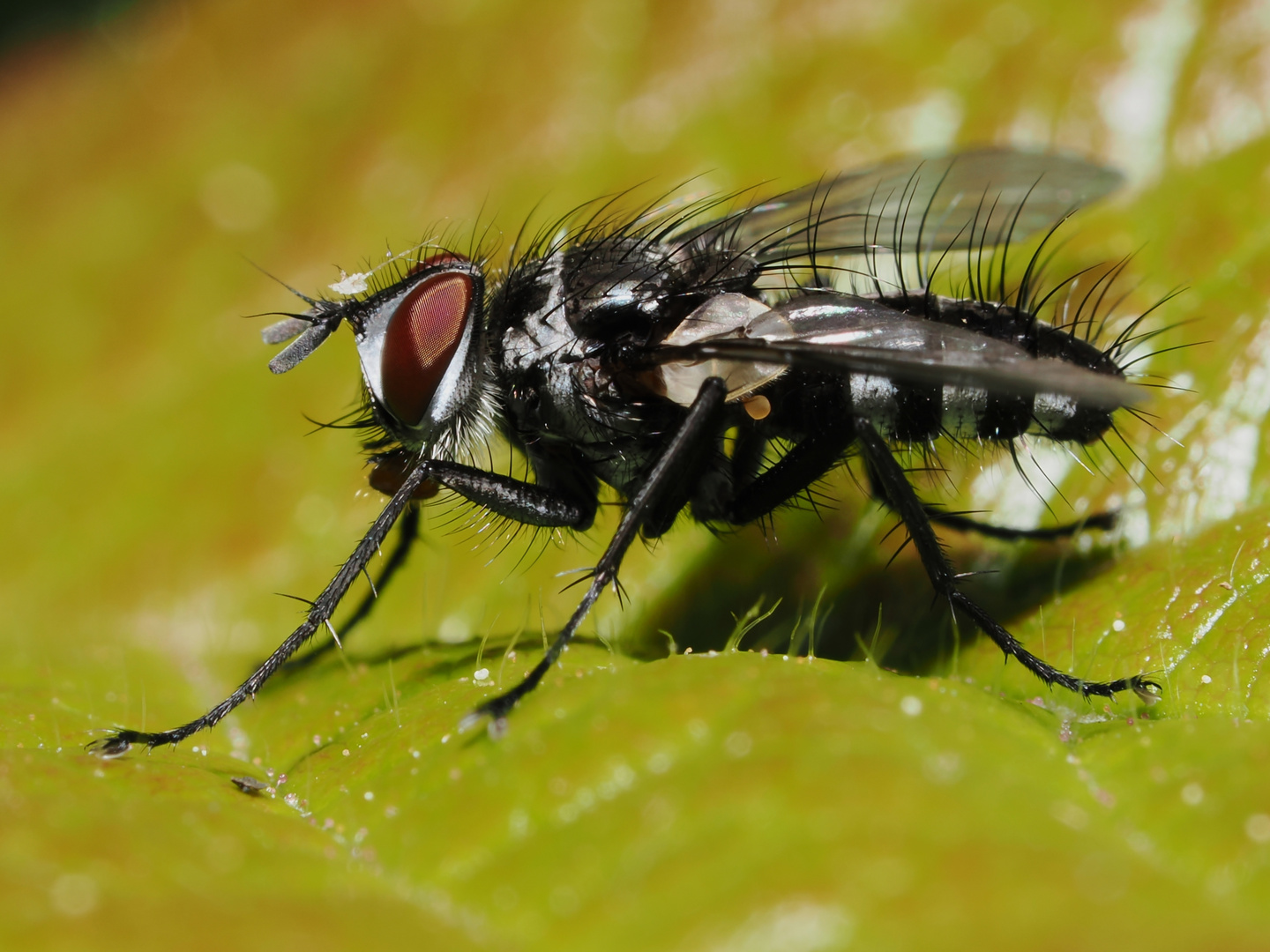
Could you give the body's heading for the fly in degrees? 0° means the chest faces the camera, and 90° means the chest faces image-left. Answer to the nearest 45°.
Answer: approximately 90°
